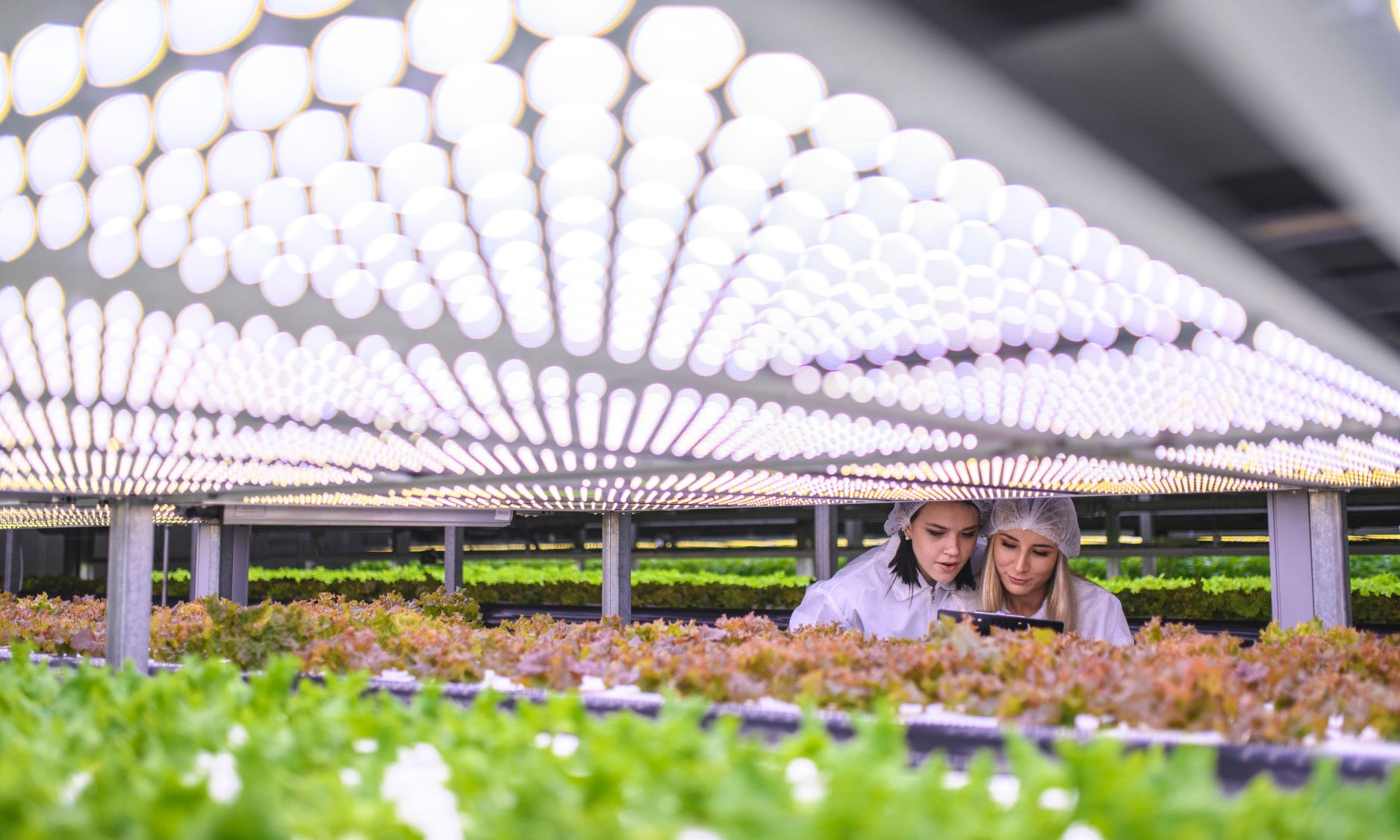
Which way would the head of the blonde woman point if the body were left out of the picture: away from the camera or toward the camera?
toward the camera

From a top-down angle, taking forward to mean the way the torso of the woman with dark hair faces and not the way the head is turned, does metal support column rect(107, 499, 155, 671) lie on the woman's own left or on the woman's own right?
on the woman's own right

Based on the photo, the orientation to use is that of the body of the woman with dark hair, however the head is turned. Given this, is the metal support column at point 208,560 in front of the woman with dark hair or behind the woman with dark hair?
behind

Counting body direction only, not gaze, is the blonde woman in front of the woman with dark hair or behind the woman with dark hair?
in front

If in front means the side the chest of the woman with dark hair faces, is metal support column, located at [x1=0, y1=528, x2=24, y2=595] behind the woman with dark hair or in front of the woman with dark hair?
behind

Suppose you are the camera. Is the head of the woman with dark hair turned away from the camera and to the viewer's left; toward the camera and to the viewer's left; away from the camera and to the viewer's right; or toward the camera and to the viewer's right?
toward the camera and to the viewer's right

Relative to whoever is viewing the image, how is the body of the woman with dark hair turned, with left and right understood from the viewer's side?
facing the viewer and to the right of the viewer

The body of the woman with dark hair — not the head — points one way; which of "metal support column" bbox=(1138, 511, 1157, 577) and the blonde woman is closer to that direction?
the blonde woman

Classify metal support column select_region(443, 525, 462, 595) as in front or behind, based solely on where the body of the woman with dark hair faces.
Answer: behind
